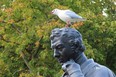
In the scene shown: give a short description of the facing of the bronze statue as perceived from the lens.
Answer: facing the viewer and to the left of the viewer
